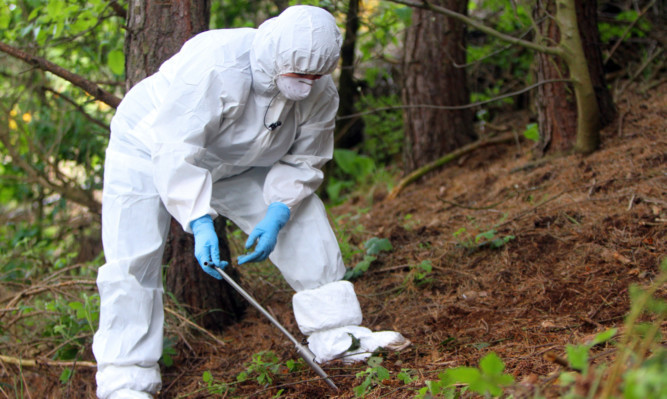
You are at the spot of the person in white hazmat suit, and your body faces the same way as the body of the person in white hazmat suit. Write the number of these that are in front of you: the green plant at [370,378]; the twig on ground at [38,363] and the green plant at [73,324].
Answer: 1

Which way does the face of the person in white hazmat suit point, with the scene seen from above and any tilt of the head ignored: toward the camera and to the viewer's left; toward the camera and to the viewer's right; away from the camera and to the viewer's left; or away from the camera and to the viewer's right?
toward the camera and to the viewer's right

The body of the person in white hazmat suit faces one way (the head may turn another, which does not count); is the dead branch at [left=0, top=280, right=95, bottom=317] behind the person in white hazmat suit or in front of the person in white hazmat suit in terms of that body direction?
behind

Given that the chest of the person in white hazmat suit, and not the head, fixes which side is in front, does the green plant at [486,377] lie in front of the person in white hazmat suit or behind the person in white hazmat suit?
in front

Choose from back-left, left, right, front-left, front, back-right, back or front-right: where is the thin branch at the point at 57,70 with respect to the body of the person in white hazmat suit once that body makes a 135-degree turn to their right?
front-right

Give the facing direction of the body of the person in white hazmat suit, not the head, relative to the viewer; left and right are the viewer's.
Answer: facing the viewer and to the right of the viewer

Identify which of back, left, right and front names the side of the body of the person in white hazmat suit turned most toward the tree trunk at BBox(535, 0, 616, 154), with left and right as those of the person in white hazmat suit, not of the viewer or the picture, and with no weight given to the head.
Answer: left
